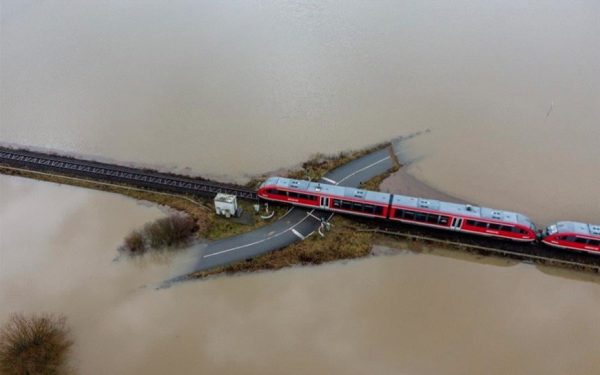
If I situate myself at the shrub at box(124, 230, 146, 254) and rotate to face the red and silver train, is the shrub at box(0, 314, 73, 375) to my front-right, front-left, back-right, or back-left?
back-right
